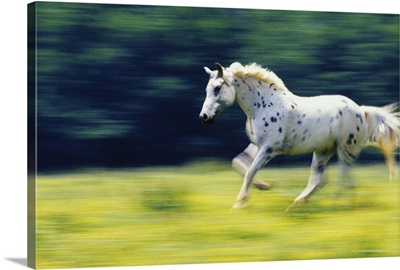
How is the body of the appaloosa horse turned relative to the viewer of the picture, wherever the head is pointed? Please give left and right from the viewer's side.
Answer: facing to the left of the viewer
